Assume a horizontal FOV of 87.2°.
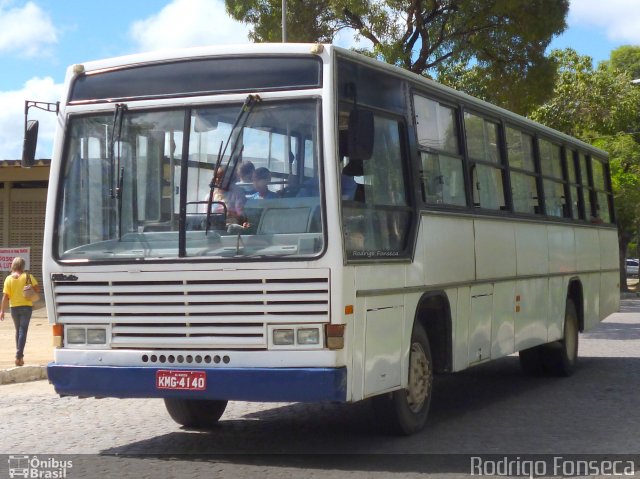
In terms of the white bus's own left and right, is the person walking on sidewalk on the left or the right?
on its right

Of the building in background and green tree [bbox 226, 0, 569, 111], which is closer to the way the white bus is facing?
the building in background

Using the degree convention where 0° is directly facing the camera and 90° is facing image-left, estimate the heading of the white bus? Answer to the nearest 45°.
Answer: approximately 45°
